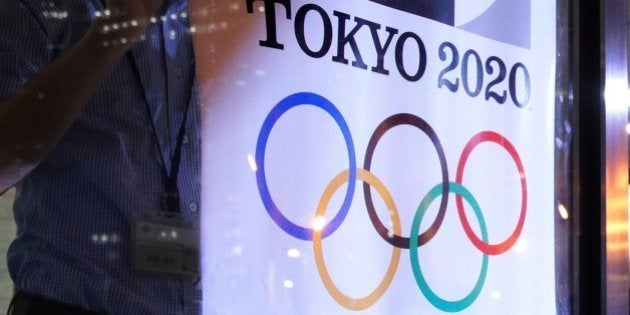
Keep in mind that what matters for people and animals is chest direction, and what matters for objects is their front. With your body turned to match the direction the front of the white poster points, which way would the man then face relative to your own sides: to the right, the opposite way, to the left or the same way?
the same way

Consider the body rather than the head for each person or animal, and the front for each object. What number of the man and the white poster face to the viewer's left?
0

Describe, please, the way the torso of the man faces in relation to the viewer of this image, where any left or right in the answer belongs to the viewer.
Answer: facing the viewer and to the right of the viewer

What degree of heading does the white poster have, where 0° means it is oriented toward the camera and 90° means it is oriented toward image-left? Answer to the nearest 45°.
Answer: approximately 315°
